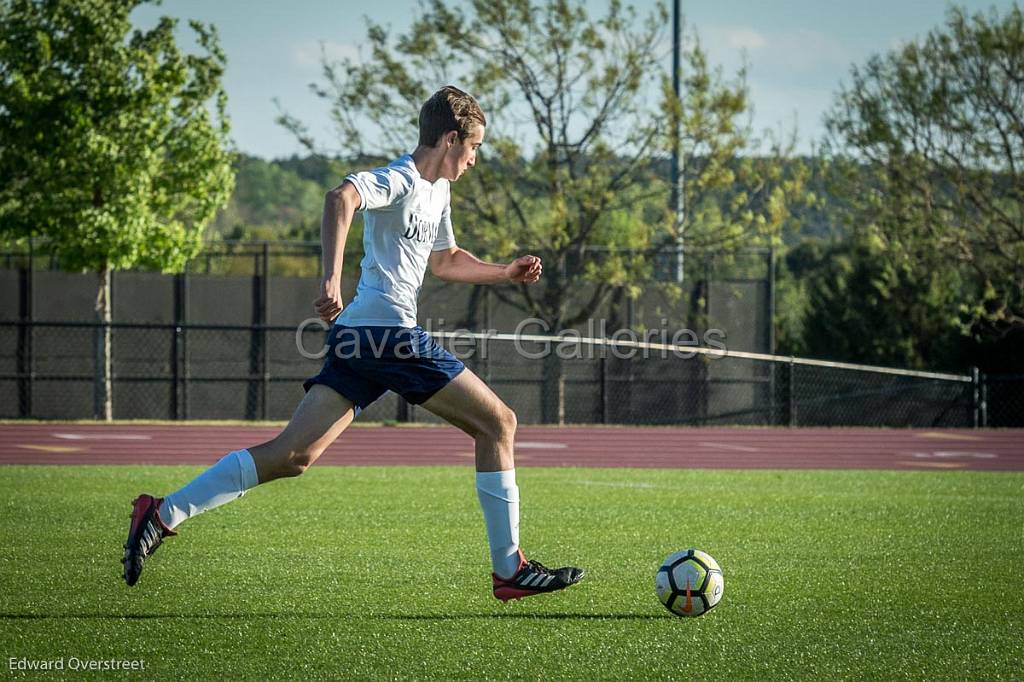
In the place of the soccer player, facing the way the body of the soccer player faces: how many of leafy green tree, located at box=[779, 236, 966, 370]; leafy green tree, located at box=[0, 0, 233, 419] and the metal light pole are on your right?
0

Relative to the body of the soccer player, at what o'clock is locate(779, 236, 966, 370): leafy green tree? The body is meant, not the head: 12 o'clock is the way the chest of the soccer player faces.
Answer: The leafy green tree is roughly at 10 o'clock from the soccer player.

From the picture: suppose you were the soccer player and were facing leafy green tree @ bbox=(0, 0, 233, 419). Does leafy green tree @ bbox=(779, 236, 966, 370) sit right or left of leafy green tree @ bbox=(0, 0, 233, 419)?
right

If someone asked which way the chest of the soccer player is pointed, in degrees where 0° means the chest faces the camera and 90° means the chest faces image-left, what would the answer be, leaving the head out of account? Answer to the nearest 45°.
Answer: approximately 270°

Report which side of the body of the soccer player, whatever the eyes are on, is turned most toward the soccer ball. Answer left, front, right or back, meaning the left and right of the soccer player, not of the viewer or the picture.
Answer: front

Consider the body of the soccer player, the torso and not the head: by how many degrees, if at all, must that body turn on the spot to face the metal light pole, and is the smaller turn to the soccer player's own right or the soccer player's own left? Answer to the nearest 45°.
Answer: approximately 90° to the soccer player's own left

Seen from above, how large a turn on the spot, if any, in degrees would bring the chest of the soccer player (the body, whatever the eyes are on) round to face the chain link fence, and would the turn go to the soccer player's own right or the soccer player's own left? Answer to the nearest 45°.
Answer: approximately 90° to the soccer player's own left

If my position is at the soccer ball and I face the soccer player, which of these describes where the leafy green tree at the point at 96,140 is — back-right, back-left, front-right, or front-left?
front-right

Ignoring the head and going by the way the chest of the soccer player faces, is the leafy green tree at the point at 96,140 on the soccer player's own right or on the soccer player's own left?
on the soccer player's own left

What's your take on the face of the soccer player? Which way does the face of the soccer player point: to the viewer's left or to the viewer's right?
to the viewer's right
